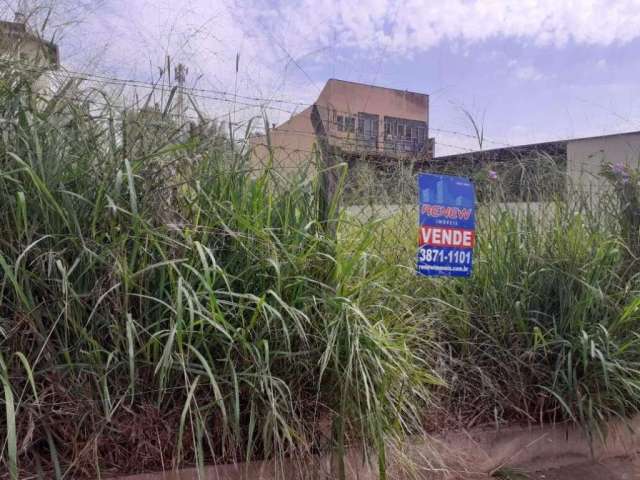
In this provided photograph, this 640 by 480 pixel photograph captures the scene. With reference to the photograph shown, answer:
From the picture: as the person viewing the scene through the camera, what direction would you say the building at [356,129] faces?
facing the viewer and to the right of the viewer

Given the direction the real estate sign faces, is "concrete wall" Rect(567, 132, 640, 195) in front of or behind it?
behind

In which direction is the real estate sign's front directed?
toward the camera

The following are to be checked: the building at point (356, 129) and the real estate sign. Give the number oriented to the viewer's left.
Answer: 0

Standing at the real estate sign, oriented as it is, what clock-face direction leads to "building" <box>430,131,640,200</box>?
The building is roughly at 7 o'clock from the real estate sign.

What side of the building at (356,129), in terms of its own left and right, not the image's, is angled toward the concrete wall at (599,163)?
left
